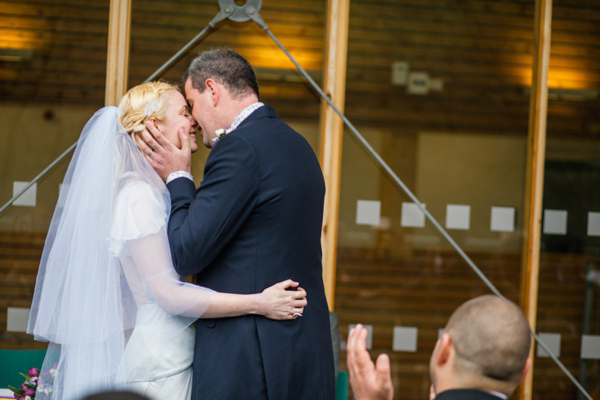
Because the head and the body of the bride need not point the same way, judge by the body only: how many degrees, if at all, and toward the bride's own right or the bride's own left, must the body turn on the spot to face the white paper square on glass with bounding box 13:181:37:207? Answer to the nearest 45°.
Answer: approximately 90° to the bride's own left

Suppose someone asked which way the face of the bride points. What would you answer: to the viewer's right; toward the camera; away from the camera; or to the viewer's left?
to the viewer's right

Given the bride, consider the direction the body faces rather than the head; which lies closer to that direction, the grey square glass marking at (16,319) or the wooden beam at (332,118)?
the wooden beam

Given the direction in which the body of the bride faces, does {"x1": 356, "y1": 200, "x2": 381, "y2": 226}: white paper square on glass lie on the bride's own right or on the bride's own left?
on the bride's own left

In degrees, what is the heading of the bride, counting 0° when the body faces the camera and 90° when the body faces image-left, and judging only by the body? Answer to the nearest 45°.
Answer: approximately 270°

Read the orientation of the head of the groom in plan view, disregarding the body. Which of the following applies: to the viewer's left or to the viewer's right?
to the viewer's left

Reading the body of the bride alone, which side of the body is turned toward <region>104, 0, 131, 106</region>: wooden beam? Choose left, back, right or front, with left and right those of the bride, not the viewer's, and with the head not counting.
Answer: left
